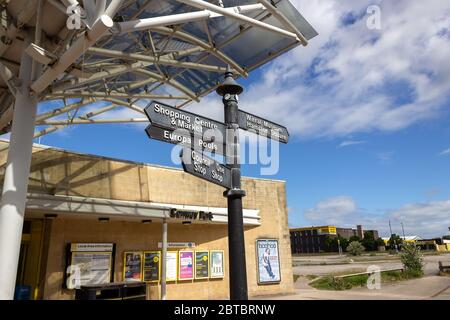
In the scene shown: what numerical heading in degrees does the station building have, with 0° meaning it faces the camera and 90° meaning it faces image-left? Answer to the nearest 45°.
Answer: approximately 315°

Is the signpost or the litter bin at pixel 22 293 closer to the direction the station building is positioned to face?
the signpost

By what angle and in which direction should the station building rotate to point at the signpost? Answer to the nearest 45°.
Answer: approximately 45° to its right

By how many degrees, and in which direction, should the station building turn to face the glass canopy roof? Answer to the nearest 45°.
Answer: approximately 45° to its right

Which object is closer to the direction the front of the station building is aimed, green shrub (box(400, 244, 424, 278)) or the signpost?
the signpost
